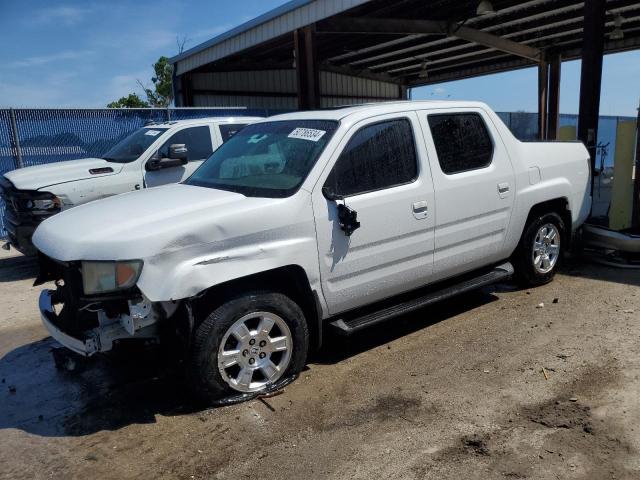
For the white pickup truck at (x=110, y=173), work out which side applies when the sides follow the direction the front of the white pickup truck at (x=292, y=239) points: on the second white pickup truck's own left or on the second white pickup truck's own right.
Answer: on the second white pickup truck's own right

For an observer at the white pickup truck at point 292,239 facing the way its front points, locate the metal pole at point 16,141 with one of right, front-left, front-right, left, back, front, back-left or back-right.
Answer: right

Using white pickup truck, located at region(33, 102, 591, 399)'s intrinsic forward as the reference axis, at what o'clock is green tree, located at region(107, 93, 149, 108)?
The green tree is roughly at 4 o'clock from the white pickup truck.

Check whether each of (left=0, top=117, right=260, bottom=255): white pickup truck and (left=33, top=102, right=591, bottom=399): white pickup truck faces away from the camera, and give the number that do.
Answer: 0

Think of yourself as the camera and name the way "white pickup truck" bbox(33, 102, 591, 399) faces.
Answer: facing the viewer and to the left of the viewer

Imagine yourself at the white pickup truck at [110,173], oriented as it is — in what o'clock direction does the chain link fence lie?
The chain link fence is roughly at 4 o'clock from the white pickup truck.

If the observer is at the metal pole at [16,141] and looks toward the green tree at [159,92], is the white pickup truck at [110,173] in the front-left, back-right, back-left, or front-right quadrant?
back-right

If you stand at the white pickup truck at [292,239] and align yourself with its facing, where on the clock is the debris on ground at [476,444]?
The debris on ground is roughly at 9 o'clock from the white pickup truck.

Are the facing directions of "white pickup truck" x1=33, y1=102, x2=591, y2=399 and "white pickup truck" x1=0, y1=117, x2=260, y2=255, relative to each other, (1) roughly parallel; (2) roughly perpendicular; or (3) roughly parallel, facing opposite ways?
roughly parallel

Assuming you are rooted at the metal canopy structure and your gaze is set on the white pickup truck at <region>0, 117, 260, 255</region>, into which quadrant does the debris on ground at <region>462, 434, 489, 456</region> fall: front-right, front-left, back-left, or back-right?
front-left

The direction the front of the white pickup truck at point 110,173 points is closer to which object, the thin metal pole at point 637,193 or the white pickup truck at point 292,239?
the white pickup truck

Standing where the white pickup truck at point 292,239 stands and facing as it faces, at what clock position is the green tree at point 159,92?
The green tree is roughly at 4 o'clock from the white pickup truck.

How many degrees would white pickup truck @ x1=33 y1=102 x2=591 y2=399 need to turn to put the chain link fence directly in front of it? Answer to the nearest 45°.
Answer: approximately 90° to its right
